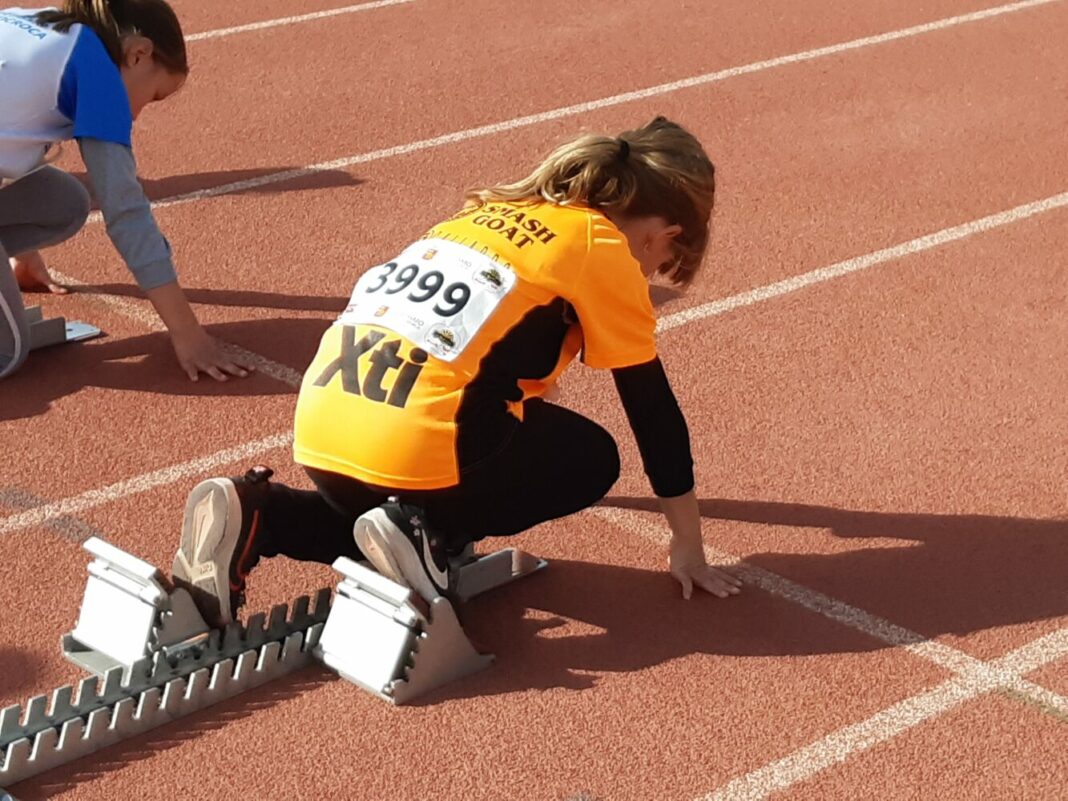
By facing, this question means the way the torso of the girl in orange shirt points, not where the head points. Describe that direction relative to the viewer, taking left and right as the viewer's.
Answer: facing away from the viewer and to the right of the viewer

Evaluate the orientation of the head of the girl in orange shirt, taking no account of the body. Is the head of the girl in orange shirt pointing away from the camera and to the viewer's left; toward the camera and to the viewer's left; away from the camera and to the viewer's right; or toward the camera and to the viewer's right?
away from the camera and to the viewer's right
